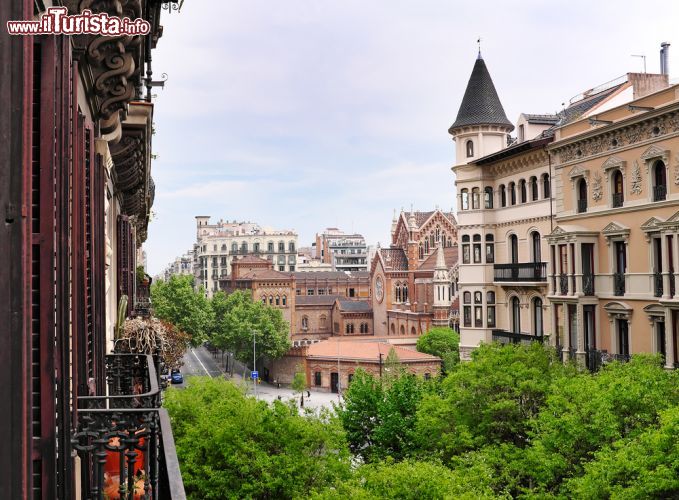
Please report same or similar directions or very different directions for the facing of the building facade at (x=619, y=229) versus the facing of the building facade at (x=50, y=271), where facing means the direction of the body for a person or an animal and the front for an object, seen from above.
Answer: very different directions

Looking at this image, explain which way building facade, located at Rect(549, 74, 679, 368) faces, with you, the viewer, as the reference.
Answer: facing the viewer and to the left of the viewer

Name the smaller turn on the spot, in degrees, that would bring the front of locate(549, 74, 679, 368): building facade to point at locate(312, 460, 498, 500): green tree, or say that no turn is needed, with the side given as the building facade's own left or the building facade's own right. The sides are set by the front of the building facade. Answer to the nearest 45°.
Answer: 0° — it already faces it

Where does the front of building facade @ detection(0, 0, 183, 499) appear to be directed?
to the viewer's right

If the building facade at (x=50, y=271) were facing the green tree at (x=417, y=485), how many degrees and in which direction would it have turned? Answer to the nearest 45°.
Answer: approximately 45° to its left

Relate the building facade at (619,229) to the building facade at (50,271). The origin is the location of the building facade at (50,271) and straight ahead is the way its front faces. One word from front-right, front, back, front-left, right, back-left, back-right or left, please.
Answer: front-left

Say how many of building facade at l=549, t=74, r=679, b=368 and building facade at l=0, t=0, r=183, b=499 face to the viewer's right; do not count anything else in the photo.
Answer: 1

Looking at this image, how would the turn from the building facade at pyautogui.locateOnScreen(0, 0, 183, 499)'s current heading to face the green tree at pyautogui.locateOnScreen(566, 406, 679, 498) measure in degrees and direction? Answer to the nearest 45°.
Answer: approximately 45° to its left
